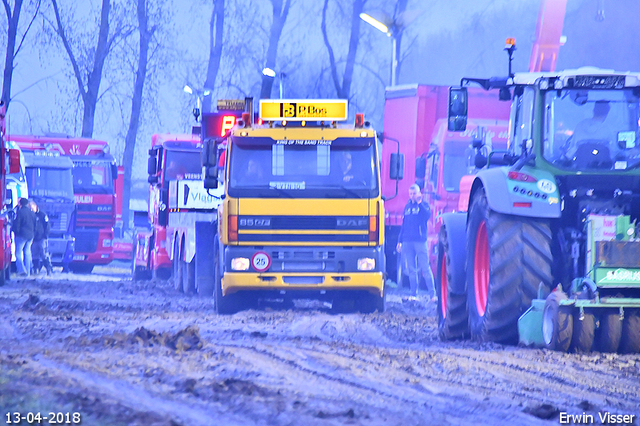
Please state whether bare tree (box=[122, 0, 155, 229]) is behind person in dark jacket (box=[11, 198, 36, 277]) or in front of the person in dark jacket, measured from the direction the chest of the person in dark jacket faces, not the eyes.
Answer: in front

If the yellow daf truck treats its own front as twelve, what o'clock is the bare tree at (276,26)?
The bare tree is roughly at 6 o'clock from the yellow daf truck.

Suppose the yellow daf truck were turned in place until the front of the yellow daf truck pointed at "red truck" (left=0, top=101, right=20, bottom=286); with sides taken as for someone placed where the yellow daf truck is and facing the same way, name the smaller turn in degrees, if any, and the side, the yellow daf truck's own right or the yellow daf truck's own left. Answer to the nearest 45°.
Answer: approximately 135° to the yellow daf truck's own right

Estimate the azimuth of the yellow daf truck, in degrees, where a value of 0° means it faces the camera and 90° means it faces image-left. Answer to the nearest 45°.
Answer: approximately 0°
